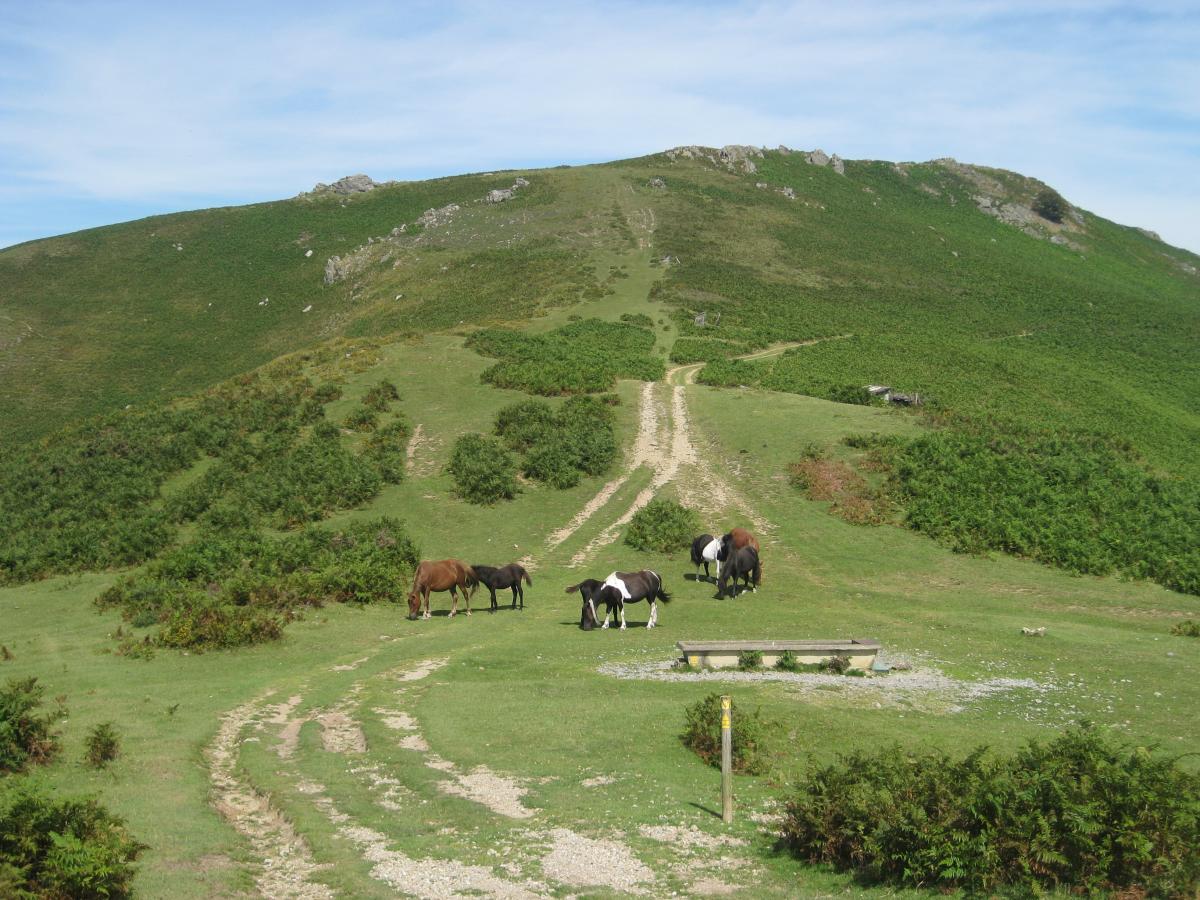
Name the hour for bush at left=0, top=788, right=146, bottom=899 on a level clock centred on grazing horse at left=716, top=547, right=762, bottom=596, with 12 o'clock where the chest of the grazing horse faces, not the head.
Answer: The bush is roughly at 11 o'clock from the grazing horse.

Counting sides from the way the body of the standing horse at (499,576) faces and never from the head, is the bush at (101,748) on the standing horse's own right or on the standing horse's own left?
on the standing horse's own left

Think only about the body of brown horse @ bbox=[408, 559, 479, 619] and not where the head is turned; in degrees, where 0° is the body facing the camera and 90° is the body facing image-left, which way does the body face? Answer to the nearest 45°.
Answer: approximately 90°

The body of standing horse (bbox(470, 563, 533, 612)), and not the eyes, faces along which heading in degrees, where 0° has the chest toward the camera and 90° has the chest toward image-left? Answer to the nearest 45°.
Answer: approximately 90°

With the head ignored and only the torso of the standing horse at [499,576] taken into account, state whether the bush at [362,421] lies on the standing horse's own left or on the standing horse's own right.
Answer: on the standing horse's own right
